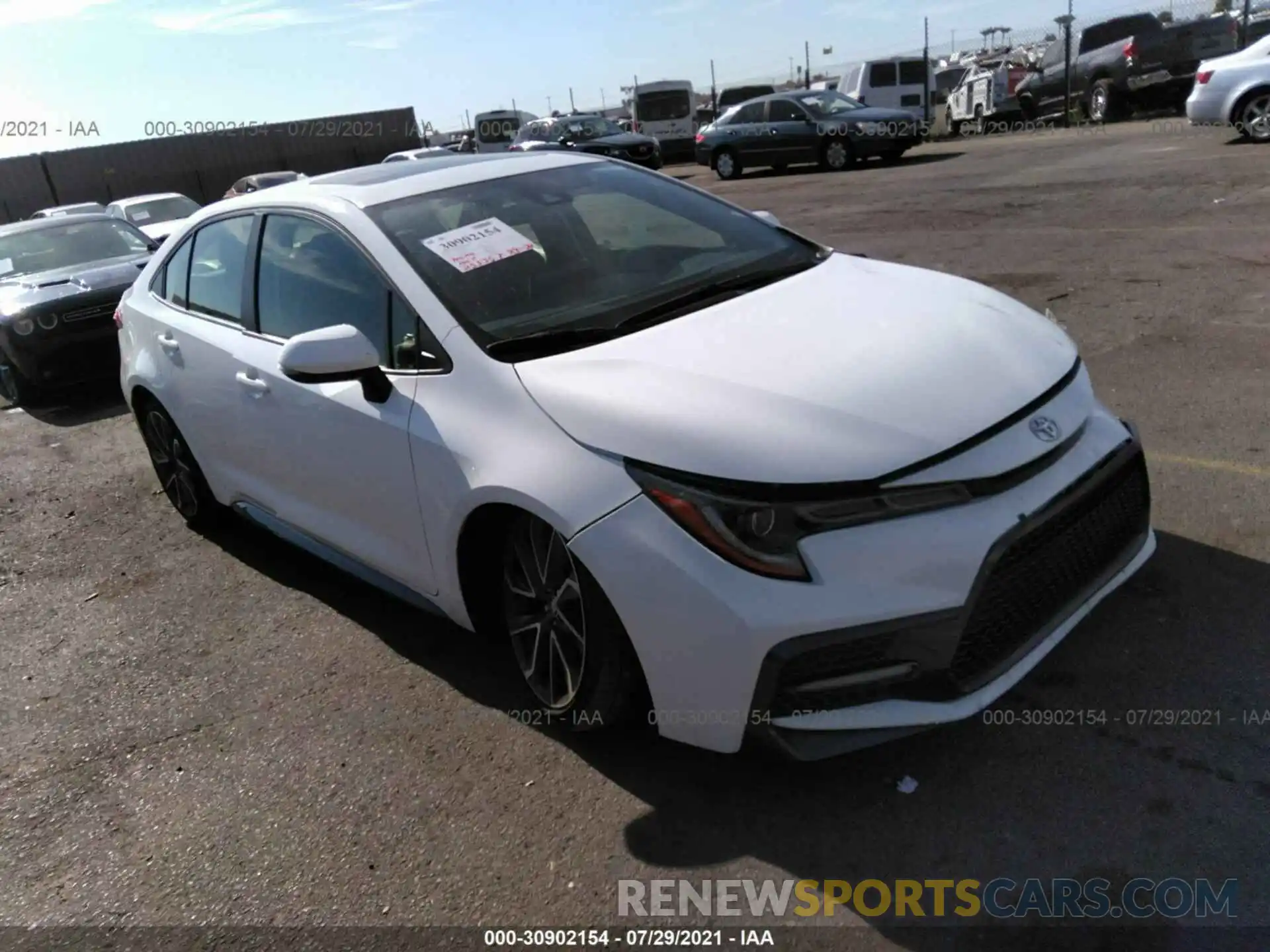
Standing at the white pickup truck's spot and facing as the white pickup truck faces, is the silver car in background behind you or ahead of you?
behind

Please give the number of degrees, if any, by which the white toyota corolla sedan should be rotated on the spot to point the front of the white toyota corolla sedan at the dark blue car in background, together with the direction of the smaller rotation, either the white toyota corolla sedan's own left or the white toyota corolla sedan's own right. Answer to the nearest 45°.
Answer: approximately 135° to the white toyota corolla sedan's own left

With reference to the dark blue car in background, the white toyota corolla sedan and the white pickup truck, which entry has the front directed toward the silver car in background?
the dark blue car in background

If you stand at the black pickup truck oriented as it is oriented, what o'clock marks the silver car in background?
The silver car in background is roughly at 7 o'clock from the black pickup truck.

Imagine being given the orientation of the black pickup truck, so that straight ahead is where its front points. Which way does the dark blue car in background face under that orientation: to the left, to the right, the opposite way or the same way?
the opposite way

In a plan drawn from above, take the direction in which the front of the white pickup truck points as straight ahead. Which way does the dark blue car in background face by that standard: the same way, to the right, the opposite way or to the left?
the opposite way

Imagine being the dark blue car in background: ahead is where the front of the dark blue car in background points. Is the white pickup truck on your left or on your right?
on your left

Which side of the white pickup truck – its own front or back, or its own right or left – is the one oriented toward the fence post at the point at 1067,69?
back

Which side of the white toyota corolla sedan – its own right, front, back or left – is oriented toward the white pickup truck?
left

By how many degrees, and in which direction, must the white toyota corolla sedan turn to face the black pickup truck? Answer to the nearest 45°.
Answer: approximately 90° to its left

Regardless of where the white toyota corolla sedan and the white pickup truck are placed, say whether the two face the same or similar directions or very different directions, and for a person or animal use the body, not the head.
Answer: very different directions
